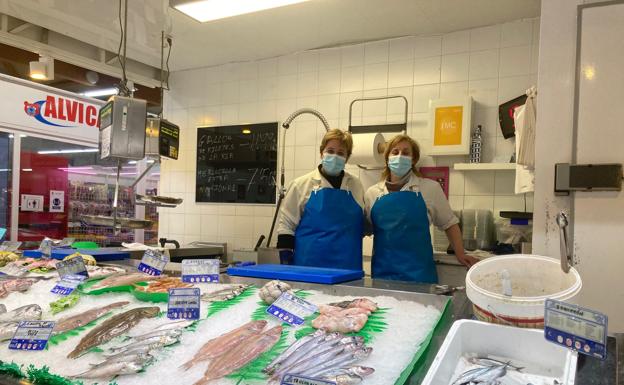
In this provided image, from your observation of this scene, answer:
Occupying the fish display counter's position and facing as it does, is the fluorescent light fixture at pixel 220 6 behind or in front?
behind

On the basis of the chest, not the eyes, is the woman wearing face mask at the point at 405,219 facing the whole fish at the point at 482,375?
yes

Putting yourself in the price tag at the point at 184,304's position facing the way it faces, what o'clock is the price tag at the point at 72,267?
the price tag at the point at 72,267 is roughly at 5 o'clock from the price tag at the point at 184,304.

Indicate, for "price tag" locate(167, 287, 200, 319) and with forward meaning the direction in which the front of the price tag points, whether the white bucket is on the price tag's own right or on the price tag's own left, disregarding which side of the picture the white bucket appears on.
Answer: on the price tag's own left

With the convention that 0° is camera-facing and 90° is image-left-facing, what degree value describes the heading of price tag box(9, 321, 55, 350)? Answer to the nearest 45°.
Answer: approximately 0°

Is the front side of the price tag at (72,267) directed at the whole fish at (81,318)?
yes

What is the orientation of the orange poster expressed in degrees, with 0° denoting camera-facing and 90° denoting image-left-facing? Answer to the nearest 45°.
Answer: approximately 0°
